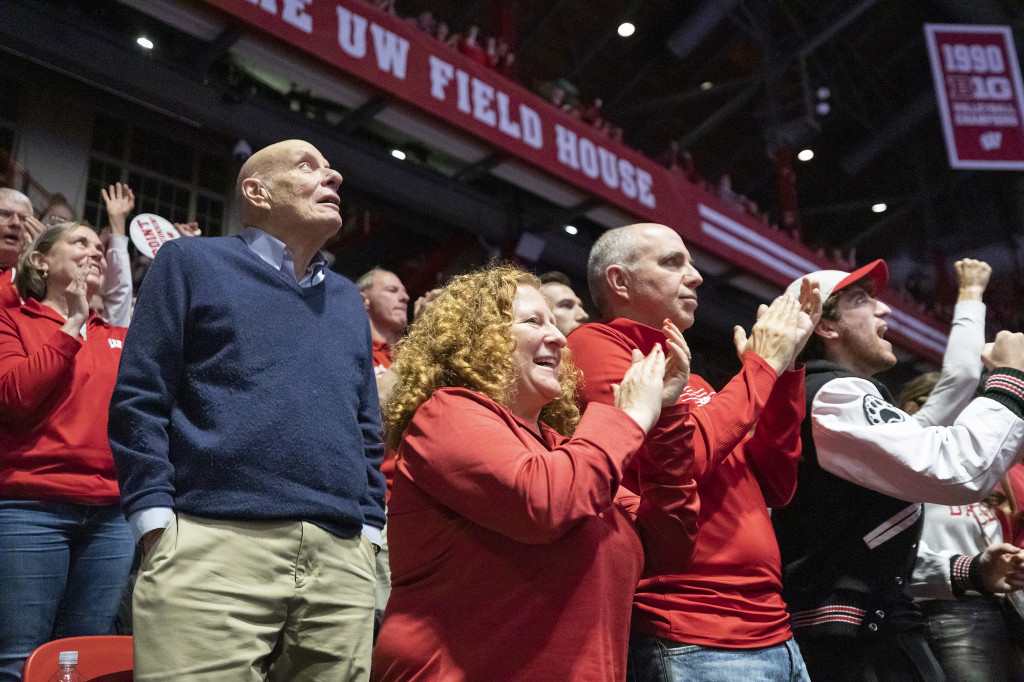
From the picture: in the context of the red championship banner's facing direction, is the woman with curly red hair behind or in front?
in front

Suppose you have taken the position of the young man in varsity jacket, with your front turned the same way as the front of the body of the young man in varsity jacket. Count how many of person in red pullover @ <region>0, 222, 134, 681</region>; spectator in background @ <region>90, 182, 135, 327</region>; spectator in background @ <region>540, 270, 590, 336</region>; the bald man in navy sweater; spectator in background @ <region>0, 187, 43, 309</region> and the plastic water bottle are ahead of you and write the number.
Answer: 0

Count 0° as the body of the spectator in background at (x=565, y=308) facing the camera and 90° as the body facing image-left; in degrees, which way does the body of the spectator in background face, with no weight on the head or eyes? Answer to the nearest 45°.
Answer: approximately 315°

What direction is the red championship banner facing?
toward the camera

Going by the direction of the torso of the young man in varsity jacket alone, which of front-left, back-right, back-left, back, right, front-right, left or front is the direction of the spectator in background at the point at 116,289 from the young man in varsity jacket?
back

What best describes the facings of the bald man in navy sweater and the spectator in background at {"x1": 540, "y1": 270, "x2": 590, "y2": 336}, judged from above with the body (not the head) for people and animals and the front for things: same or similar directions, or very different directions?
same or similar directions

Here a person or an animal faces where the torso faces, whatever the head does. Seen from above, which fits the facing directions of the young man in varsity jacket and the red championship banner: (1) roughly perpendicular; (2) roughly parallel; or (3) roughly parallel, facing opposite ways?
roughly perpendicular

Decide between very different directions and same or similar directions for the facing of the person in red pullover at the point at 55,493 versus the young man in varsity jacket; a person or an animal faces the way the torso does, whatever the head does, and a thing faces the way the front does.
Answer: same or similar directions

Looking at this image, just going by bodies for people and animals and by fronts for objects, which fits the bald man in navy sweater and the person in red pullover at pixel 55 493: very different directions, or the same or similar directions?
same or similar directions

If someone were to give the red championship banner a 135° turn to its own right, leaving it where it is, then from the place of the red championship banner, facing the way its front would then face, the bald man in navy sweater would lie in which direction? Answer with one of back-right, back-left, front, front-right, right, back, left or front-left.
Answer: back-left

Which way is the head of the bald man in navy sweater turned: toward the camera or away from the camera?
toward the camera

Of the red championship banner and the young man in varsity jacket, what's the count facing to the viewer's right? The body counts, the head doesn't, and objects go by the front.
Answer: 1

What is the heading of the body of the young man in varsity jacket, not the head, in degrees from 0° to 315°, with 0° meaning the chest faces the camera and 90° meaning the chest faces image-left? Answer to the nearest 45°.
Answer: approximately 270°

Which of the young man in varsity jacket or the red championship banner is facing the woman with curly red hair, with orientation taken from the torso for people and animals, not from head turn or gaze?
the red championship banner

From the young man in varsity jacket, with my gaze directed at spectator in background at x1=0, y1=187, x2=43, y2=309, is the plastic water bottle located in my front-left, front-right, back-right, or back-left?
front-left

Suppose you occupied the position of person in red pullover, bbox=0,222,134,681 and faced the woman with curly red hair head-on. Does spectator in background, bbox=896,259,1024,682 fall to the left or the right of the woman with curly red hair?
left
